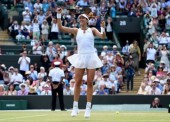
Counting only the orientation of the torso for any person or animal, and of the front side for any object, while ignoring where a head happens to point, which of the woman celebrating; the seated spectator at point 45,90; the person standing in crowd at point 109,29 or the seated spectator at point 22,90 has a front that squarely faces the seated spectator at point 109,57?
the person standing in crowd

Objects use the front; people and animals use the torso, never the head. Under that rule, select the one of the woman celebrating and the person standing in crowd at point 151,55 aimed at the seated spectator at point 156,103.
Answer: the person standing in crowd

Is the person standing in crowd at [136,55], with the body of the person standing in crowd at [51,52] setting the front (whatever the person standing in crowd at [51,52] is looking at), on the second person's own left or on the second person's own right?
on the second person's own left

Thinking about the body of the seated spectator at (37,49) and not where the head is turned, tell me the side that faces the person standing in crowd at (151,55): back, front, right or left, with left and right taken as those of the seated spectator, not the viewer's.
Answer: left

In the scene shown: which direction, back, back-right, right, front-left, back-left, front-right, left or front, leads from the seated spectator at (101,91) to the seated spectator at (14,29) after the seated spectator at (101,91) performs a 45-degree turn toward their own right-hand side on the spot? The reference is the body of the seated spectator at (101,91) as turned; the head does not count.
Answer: right

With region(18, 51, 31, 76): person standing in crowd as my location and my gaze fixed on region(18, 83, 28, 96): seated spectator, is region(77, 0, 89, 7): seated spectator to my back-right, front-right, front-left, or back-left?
back-left

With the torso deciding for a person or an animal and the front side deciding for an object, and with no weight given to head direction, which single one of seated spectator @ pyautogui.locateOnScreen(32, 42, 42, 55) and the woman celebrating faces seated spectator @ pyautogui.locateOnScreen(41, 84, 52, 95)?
seated spectator @ pyautogui.locateOnScreen(32, 42, 42, 55)
